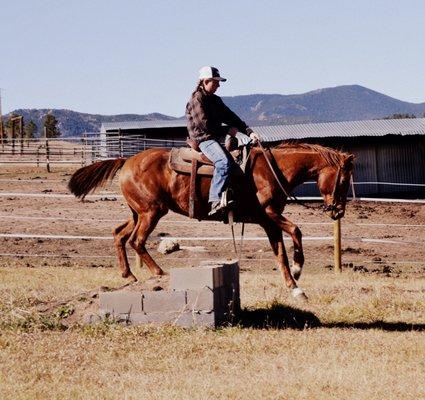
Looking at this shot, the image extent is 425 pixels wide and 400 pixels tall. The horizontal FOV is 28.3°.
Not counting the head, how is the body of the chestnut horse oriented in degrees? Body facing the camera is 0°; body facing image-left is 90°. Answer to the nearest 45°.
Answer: approximately 270°

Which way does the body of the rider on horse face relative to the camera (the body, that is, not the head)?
to the viewer's right
